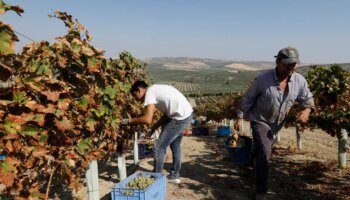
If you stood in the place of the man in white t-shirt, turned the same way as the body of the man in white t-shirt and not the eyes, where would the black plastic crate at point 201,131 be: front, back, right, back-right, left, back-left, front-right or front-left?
right

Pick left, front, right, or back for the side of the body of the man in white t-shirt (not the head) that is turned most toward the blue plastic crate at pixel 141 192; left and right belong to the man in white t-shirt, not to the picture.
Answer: left

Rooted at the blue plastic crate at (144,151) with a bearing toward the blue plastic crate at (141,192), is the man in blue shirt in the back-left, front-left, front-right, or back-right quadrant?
front-left

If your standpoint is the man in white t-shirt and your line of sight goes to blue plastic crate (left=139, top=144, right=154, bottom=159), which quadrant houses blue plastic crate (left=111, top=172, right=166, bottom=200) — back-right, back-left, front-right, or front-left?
back-left

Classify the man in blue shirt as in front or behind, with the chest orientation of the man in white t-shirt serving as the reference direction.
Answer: behind

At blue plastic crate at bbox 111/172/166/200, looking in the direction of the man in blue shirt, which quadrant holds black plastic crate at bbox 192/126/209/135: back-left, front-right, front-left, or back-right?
front-left

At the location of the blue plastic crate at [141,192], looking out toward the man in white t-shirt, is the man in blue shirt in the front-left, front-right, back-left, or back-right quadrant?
front-right

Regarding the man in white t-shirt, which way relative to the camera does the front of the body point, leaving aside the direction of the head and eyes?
to the viewer's left
